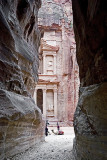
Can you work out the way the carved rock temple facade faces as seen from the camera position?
facing the viewer
